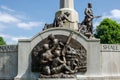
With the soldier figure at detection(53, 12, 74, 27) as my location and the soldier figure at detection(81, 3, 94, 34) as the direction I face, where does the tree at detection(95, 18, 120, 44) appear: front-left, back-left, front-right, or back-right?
front-left
